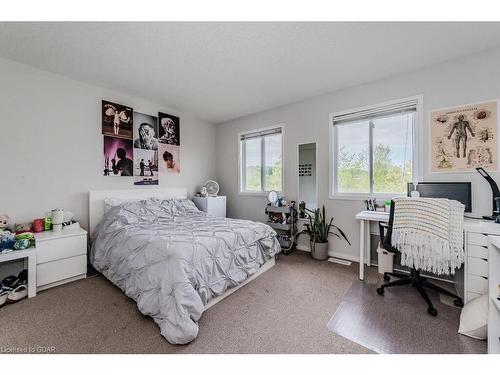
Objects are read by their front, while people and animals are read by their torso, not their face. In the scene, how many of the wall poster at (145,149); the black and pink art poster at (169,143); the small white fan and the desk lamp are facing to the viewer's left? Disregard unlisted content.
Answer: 1

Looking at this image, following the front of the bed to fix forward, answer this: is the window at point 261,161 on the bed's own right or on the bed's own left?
on the bed's own left

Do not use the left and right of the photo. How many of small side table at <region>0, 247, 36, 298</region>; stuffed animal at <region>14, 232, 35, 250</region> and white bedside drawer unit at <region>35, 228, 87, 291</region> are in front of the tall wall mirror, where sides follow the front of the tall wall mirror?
3

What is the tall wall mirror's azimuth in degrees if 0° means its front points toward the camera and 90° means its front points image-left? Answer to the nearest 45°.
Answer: approximately 45°

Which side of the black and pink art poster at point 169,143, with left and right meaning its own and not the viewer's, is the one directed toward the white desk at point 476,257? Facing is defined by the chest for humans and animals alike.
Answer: front

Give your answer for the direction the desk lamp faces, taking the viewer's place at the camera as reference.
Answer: facing to the left of the viewer

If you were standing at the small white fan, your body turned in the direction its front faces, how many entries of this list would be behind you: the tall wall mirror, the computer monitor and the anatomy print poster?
0

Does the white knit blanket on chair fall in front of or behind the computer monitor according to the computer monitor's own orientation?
in front

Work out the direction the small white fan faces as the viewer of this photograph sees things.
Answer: facing the viewer and to the right of the viewer

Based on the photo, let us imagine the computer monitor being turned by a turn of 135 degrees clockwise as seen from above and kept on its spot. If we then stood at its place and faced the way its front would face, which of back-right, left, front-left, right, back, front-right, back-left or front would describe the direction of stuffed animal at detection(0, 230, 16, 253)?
left

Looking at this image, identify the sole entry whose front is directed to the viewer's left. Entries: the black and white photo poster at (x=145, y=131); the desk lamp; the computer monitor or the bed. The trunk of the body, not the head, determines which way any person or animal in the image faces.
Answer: the desk lamp

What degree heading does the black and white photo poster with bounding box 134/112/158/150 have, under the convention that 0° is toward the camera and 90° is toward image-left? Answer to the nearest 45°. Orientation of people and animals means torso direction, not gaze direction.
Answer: approximately 315°

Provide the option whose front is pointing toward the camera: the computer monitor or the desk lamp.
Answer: the computer monitor

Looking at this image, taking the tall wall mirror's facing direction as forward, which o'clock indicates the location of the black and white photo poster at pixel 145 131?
The black and white photo poster is roughly at 1 o'clock from the tall wall mirror.

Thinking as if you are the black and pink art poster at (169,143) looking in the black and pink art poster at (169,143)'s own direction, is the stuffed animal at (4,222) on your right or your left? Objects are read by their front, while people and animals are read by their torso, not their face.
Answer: on your right

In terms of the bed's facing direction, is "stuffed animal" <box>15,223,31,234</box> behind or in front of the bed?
behind
